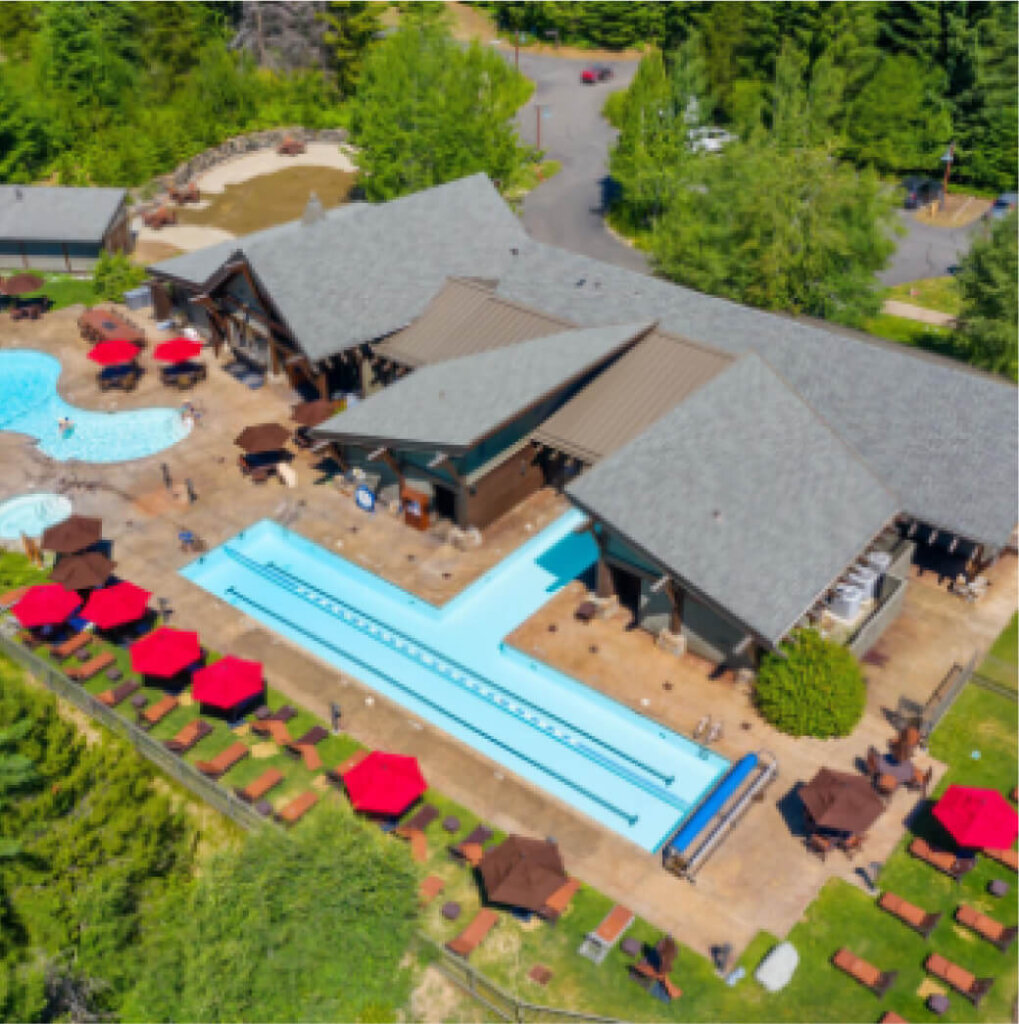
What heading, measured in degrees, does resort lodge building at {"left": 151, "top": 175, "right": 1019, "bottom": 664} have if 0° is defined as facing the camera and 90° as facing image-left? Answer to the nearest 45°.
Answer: approximately 45°

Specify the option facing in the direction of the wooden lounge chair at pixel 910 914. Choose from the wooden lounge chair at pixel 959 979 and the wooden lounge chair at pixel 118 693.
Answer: the wooden lounge chair at pixel 959 979
